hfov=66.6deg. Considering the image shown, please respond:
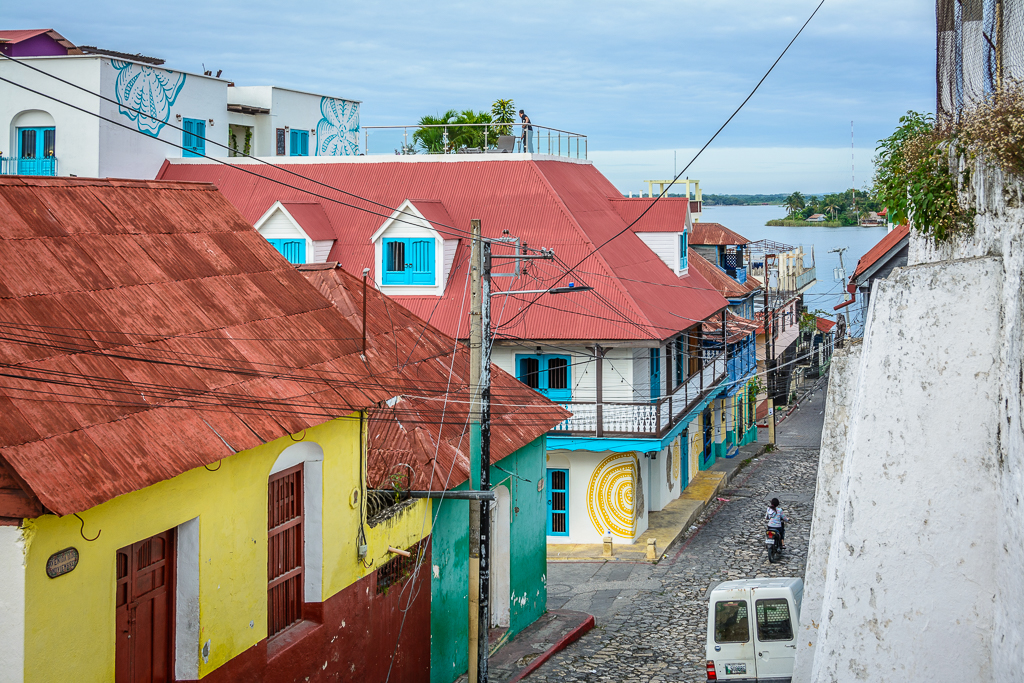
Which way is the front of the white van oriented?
away from the camera

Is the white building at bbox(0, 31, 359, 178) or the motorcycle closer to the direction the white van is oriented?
the motorcycle

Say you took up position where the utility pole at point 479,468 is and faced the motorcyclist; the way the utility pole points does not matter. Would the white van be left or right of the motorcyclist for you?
right

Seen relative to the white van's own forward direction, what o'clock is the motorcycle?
The motorcycle is roughly at 12 o'clock from the white van.

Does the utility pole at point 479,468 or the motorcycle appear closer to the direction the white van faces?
the motorcycle

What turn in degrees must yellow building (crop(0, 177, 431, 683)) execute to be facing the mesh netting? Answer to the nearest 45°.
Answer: approximately 45° to its left

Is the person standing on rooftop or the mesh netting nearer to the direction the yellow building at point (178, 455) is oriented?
the mesh netting

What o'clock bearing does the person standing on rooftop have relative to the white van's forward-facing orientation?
The person standing on rooftop is roughly at 11 o'clock from the white van.

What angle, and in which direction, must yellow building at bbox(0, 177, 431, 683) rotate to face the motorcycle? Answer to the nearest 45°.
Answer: approximately 90° to its left

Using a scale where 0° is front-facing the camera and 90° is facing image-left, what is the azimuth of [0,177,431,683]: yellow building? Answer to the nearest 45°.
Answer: approximately 315°

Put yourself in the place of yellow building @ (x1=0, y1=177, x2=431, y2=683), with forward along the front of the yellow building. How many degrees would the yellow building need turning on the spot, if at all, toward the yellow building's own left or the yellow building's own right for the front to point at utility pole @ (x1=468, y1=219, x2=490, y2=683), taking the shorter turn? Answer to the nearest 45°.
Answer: approximately 90° to the yellow building's own left

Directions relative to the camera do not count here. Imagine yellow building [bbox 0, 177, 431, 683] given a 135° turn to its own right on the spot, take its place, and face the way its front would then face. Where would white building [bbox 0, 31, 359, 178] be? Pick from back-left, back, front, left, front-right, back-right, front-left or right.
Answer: right

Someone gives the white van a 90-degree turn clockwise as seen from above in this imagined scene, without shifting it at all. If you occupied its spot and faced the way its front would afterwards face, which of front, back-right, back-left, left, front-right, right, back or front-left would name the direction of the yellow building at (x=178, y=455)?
back-right

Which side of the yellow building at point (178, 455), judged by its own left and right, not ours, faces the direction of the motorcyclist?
left
